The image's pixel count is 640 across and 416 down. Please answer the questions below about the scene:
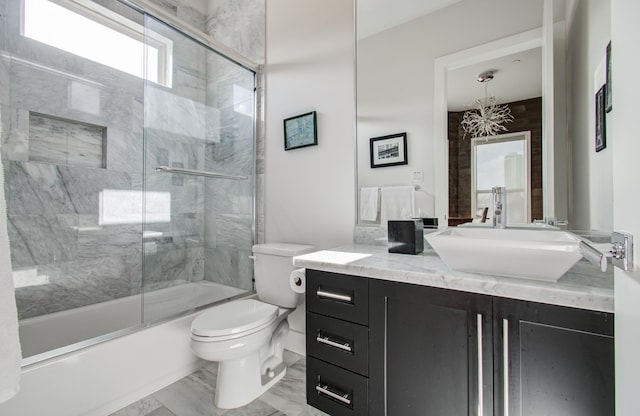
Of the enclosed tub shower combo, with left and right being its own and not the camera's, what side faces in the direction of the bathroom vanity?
front

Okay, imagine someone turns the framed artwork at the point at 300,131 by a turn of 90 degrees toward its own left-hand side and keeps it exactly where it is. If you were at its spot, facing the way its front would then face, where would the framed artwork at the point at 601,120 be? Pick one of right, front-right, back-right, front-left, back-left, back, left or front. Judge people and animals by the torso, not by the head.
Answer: front

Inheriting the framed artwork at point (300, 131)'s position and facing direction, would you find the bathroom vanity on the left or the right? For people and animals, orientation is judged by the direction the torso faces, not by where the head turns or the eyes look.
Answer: on its left

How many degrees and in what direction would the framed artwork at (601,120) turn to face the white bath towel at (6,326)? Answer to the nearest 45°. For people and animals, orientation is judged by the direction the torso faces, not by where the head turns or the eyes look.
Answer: approximately 45° to its left

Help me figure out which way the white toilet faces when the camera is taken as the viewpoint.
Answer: facing the viewer and to the left of the viewer

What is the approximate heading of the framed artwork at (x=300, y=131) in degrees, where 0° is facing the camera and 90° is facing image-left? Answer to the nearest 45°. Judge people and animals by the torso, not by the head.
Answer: approximately 45°

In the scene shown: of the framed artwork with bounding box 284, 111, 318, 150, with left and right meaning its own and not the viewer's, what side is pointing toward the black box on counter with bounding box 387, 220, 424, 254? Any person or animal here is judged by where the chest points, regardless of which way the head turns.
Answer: left

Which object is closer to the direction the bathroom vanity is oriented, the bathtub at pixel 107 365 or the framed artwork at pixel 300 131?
the bathtub

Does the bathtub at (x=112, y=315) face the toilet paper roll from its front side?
yes

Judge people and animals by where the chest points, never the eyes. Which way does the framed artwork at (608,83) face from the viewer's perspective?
to the viewer's left

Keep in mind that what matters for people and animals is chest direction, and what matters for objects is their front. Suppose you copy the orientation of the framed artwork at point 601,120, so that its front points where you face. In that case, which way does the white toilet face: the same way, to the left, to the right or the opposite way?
to the left

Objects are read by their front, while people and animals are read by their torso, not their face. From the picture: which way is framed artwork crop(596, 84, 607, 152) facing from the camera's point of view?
to the viewer's left

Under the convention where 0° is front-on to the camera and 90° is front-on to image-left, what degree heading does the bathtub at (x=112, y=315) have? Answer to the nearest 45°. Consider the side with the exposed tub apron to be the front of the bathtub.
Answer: approximately 315°
